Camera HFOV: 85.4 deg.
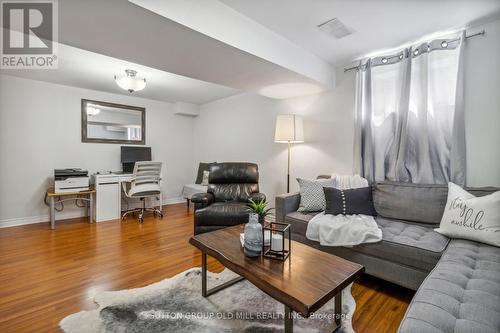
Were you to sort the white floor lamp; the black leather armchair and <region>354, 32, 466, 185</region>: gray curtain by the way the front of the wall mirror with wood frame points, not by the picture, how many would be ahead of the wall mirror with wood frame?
3

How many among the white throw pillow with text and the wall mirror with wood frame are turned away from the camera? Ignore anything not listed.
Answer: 0

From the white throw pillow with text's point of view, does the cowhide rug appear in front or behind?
in front

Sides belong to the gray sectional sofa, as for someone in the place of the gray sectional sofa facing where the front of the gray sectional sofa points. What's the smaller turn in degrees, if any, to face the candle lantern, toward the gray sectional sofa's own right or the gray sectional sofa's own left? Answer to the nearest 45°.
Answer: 0° — it already faces it

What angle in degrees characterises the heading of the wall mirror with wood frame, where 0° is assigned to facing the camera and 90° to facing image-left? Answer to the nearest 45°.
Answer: approximately 315°

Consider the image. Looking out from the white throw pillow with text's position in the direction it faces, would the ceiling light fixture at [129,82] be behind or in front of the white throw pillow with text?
in front

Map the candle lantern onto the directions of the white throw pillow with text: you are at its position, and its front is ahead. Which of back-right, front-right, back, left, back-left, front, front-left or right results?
front

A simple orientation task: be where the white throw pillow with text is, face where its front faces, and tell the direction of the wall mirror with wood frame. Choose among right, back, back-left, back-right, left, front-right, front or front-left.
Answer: front-right

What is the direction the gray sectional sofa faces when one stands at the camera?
facing the viewer and to the left of the viewer

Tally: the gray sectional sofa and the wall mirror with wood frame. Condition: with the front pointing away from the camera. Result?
0

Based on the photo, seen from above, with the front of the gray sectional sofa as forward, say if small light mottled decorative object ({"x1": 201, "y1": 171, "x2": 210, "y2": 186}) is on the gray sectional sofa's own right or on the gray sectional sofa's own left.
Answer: on the gray sectional sofa's own right

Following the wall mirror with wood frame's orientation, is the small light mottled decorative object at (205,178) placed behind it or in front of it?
in front
